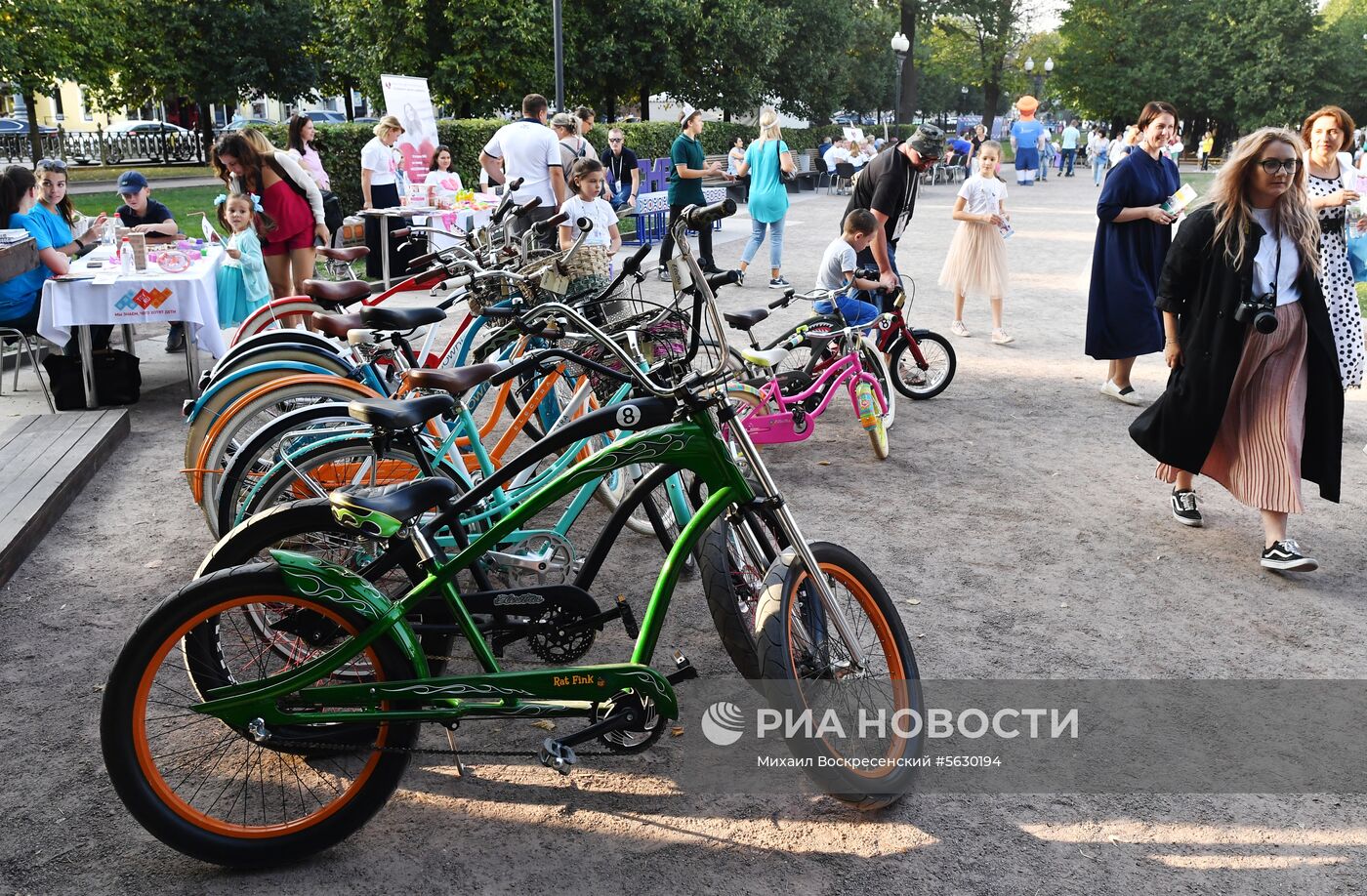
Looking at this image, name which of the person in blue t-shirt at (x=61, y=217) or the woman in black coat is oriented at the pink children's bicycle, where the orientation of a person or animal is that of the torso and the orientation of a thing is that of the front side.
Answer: the person in blue t-shirt

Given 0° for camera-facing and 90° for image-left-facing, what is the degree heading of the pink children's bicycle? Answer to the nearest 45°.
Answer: approximately 315°

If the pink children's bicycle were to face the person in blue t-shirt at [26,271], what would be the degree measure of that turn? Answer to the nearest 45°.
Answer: approximately 135° to its right

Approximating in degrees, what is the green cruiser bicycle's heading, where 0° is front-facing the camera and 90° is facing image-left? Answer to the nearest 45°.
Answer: approximately 270°

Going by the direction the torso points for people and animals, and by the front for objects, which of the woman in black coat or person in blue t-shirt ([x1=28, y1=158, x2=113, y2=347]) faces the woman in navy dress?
the person in blue t-shirt

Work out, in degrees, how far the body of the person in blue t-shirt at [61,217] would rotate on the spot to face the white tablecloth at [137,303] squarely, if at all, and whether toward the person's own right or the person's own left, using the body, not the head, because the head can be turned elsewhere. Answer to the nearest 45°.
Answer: approximately 45° to the person's own right

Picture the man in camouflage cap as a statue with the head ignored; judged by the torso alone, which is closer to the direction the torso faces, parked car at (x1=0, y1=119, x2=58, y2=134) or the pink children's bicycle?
the pink children's bicycle

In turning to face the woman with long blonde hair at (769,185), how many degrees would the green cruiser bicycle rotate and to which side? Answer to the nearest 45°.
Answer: approximately 90° to its left

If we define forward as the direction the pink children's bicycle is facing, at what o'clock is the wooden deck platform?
The wooden deck platform is roughly at 4 o'clock from the pink children's bicycle.

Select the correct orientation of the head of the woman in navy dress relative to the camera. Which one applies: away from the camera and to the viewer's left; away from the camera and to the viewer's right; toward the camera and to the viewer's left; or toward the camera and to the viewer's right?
toward the camera and to the viewer's right

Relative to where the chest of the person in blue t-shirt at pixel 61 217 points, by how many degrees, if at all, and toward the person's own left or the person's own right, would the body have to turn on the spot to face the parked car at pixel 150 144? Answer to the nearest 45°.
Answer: approximately 135° to the person's own left

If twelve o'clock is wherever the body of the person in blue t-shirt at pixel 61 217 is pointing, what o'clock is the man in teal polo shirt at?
The man in teal polo shirt is roughly at 10 o'clock from the person in blue t-shirt.

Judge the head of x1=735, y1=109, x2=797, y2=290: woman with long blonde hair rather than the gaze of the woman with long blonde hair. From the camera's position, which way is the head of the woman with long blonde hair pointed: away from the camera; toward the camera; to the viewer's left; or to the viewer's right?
away from the camera

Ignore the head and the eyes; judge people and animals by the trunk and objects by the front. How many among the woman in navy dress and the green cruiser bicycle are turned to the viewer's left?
0
